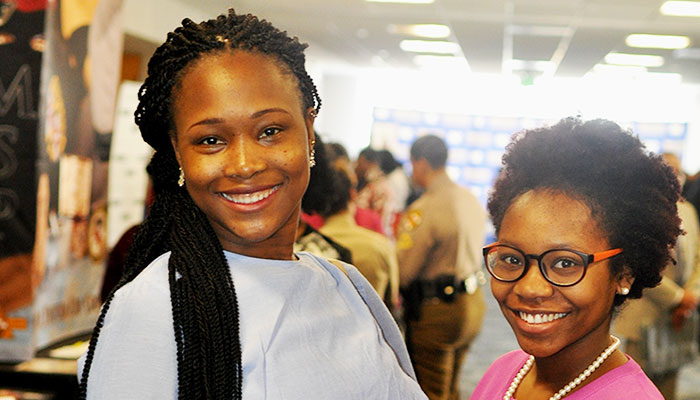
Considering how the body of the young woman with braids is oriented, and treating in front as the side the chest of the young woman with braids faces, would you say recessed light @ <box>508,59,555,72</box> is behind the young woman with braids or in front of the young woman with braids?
behind

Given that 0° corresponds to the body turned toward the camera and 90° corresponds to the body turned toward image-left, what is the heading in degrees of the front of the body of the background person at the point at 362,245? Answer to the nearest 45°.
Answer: approximately 180°

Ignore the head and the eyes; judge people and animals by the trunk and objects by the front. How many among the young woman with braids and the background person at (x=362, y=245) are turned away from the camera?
1

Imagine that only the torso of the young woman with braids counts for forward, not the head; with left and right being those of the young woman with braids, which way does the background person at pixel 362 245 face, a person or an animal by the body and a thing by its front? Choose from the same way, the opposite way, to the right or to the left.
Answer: the opposite way

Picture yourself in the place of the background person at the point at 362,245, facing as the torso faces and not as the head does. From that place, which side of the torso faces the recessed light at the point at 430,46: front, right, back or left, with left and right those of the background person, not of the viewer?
front

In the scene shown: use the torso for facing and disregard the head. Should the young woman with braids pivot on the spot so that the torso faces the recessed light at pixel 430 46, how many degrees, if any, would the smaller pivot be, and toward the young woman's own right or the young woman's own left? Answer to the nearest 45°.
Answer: approximately 180°

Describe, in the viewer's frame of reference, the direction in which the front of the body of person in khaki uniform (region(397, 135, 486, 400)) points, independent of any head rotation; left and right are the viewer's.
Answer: facing away from the viewer and to the left of the viewer

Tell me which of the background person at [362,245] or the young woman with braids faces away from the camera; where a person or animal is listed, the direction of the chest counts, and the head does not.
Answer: the background person

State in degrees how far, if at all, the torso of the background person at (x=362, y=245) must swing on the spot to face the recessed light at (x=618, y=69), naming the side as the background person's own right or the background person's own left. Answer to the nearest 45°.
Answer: approximately 45° to the background person's own right

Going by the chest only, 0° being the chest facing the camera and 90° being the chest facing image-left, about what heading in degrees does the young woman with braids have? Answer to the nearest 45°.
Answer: approximately 0°

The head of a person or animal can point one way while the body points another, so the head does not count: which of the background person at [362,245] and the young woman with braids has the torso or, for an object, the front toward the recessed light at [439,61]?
the background person
